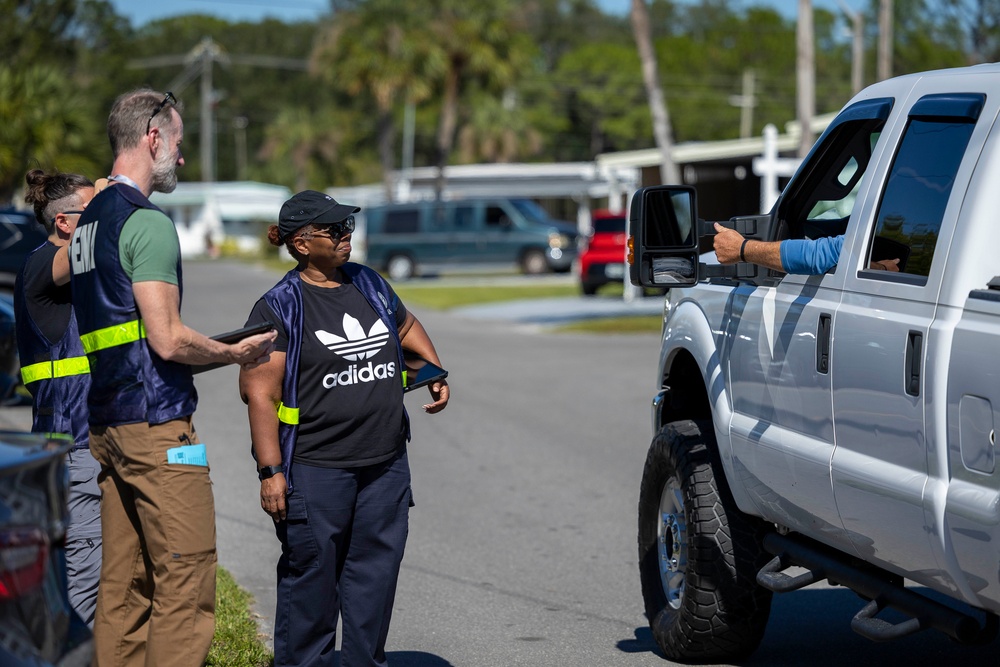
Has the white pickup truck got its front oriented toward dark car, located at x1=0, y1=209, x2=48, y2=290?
yes

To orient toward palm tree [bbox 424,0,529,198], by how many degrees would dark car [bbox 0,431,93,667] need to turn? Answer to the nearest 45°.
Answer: approximately 45° to its right

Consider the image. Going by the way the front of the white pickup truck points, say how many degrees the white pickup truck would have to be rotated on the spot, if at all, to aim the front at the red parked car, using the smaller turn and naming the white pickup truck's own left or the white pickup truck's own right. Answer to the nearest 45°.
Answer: approximately 45° to the white pickup truck's own right

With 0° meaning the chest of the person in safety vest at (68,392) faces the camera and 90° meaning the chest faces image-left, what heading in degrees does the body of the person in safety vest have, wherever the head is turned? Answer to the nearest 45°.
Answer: approximately 270°

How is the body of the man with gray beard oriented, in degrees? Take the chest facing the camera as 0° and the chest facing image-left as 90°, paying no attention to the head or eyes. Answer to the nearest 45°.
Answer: approximately 225°

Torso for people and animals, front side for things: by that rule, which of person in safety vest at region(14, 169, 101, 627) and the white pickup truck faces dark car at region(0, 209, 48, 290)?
the white pickup truck

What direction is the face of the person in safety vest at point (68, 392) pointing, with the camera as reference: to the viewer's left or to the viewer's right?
to the viewer's right

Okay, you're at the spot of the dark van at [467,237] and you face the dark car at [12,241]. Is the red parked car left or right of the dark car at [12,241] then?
left

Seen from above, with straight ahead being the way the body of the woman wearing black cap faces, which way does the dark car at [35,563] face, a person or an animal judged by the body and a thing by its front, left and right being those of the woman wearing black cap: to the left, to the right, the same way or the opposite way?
the opposite way

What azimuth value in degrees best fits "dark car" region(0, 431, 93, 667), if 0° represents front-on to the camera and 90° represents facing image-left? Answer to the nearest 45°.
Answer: approximately 135°

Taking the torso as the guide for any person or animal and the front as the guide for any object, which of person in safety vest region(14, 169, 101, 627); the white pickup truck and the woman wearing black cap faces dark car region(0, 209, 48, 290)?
the white pickup truck

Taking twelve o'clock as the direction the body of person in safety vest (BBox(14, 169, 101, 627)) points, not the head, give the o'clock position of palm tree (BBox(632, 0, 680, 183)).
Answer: The palm tree is roughly at 10 o'clock from the person in safety vest.
